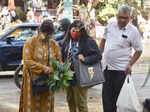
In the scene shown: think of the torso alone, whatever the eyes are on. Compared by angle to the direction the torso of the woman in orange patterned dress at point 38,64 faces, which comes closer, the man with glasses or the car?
the man with glasses

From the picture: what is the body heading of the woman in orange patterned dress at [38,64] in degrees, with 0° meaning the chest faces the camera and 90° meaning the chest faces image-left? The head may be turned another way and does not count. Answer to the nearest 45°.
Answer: approximately 315°

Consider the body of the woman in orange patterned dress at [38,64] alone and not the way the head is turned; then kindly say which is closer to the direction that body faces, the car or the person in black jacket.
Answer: the person in black jacket

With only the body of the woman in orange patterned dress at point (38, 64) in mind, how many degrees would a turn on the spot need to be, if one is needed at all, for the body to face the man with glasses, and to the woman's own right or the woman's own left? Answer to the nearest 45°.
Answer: approximately 45° to the woman's own left

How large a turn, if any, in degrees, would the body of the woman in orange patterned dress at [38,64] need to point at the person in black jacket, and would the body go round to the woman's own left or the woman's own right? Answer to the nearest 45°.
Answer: approximately 45° to the woman's own left

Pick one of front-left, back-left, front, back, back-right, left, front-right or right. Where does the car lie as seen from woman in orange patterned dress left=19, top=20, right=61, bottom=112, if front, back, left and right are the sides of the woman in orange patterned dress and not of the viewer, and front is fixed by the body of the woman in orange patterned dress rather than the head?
back-left
